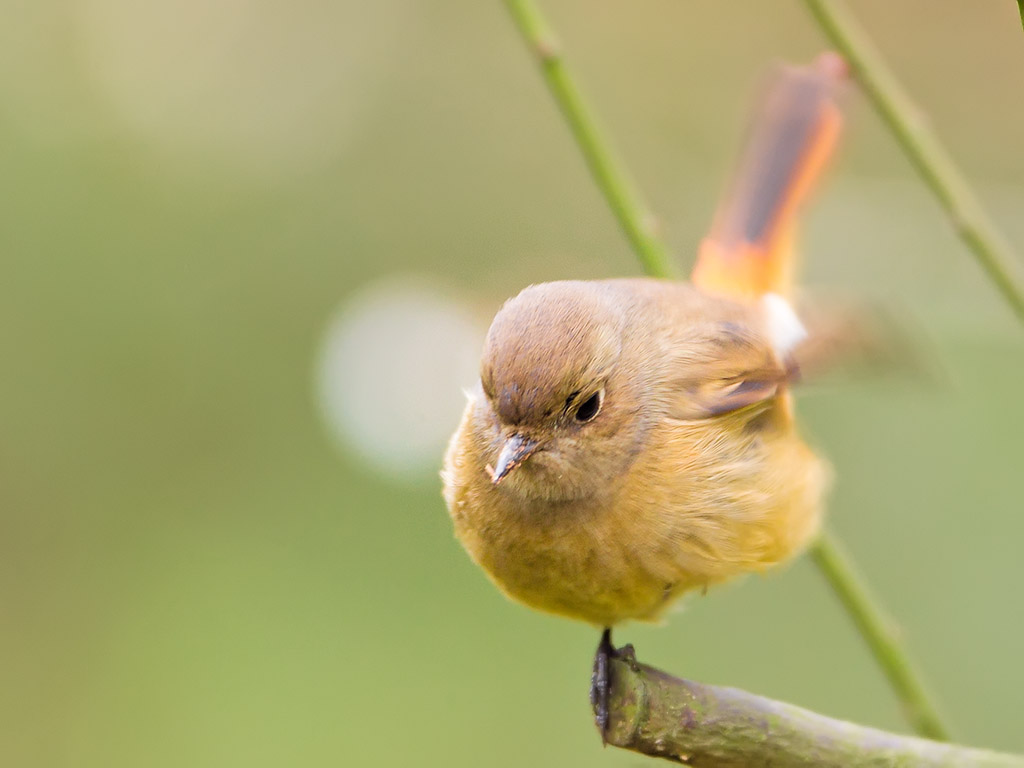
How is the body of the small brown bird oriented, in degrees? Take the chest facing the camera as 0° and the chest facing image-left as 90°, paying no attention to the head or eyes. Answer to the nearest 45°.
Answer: approximately 45°

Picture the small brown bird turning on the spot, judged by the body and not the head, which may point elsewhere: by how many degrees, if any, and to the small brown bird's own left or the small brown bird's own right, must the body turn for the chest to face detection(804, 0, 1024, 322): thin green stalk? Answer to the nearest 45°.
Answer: approximately 135° to the small brown bird's own left
